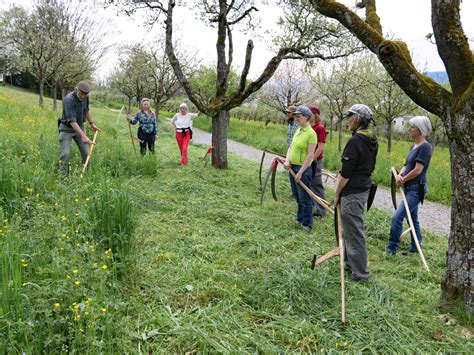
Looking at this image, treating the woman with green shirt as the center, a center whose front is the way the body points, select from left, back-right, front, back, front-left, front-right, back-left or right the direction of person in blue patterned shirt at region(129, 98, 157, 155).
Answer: right

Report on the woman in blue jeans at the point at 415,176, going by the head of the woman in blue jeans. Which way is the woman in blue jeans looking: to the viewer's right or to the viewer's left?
to the viewer's left

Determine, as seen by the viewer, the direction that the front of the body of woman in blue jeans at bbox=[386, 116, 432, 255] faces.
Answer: to the viewer's left

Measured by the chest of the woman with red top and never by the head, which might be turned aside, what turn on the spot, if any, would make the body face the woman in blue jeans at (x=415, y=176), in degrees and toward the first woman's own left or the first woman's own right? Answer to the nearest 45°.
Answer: approximately 135° to the first woman's own left

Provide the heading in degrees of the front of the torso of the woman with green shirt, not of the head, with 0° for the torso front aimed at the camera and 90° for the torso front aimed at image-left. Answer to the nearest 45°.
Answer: approximately 45°

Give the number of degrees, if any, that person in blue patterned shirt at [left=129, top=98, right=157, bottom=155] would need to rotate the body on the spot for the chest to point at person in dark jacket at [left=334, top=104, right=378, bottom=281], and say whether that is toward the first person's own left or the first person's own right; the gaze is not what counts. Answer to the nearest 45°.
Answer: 0° — they already face them

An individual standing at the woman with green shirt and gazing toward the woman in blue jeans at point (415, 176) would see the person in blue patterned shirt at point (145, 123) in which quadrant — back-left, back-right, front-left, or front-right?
back-left

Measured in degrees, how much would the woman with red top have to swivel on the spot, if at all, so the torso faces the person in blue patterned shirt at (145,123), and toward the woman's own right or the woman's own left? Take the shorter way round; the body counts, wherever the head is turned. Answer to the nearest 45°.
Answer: approximately 45° to the woman's own right

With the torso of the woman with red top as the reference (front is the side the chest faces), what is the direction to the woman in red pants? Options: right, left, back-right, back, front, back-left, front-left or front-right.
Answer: front-right

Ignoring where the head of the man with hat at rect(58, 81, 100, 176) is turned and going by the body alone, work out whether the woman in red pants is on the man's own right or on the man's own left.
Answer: on the man's own left

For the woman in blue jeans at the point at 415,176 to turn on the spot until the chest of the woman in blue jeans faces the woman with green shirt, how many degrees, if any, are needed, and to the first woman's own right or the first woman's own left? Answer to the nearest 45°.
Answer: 0° — they already face them

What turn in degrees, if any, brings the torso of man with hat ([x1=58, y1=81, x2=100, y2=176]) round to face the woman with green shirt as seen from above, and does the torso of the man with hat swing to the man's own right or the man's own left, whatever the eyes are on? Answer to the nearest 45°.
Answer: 0° — they already face them

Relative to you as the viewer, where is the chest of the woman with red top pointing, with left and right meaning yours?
facing to the left of the viewer

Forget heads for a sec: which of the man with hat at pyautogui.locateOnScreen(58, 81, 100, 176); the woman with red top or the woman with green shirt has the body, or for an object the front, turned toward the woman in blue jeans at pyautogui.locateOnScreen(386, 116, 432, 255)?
the man with hat

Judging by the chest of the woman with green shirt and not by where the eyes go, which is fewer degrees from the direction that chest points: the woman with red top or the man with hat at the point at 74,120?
the man with hat
